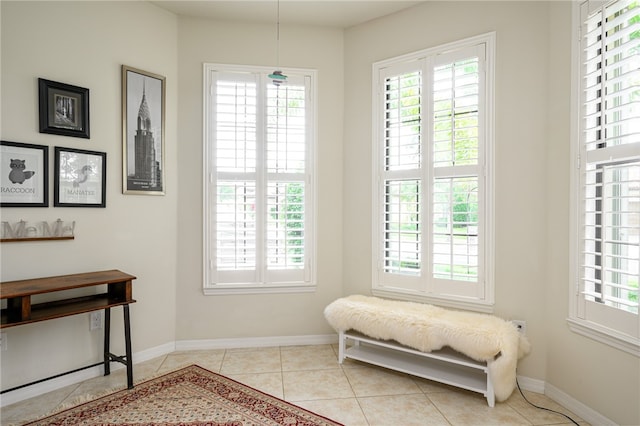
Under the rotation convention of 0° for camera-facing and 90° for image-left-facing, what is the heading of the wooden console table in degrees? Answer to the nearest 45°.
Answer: approximately 315°

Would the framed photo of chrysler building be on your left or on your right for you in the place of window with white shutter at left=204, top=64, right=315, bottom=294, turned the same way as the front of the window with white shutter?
on your right

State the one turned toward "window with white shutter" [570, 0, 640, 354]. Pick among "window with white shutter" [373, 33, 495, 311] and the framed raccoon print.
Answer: the framed raccoon print

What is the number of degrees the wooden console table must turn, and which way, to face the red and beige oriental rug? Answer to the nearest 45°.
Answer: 0° — it already faces it

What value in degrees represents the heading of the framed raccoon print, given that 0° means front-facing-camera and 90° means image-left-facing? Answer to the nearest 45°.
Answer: approximately 315°

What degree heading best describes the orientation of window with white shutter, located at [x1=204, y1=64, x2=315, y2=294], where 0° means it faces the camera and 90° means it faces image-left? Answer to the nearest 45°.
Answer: approximately 0°
